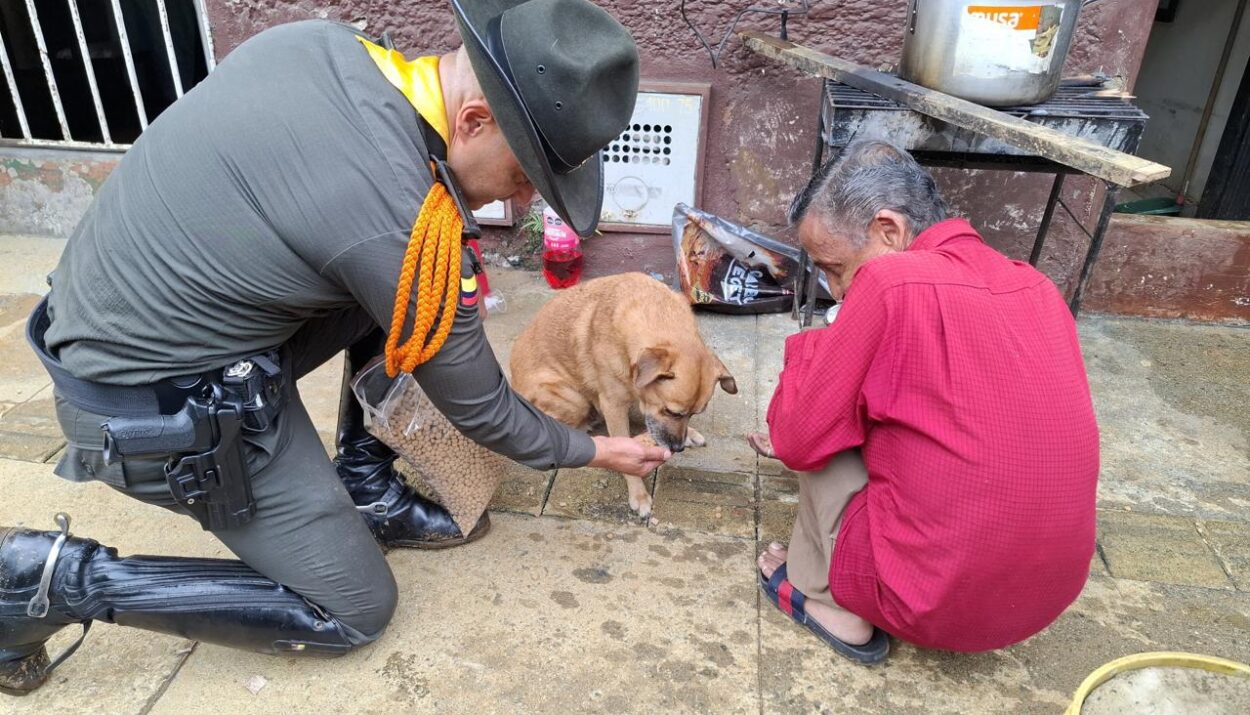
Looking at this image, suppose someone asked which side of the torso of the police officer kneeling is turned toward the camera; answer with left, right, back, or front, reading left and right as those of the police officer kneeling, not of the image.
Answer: right

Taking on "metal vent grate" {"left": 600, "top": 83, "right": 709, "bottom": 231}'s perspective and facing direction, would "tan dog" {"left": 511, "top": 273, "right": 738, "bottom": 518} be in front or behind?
in front

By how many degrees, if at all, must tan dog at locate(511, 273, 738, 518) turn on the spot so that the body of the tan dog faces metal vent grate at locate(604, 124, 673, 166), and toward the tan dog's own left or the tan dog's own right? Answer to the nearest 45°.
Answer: approximately 135° to the tan dog's own left

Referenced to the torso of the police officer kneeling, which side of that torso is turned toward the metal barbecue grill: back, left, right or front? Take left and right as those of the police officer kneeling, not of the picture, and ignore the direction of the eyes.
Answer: front

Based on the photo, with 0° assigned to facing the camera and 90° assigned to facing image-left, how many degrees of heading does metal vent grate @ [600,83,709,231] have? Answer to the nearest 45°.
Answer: approximately 0°

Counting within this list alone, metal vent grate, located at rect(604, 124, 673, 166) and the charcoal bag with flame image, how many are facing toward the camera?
2

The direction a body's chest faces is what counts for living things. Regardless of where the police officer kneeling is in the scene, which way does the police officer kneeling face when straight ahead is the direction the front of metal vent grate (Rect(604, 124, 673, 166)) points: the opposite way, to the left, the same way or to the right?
to the left

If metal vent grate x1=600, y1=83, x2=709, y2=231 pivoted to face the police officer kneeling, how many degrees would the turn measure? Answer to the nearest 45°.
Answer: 0° — it already faces them

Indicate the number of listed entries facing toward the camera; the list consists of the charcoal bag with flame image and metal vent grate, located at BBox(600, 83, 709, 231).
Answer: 2

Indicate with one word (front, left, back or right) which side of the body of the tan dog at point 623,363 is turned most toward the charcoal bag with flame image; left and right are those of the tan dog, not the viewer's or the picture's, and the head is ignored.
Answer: left

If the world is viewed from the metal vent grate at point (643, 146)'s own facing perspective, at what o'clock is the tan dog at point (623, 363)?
The tan dog is roughly at 12 o'clock from the metal vent grate.
